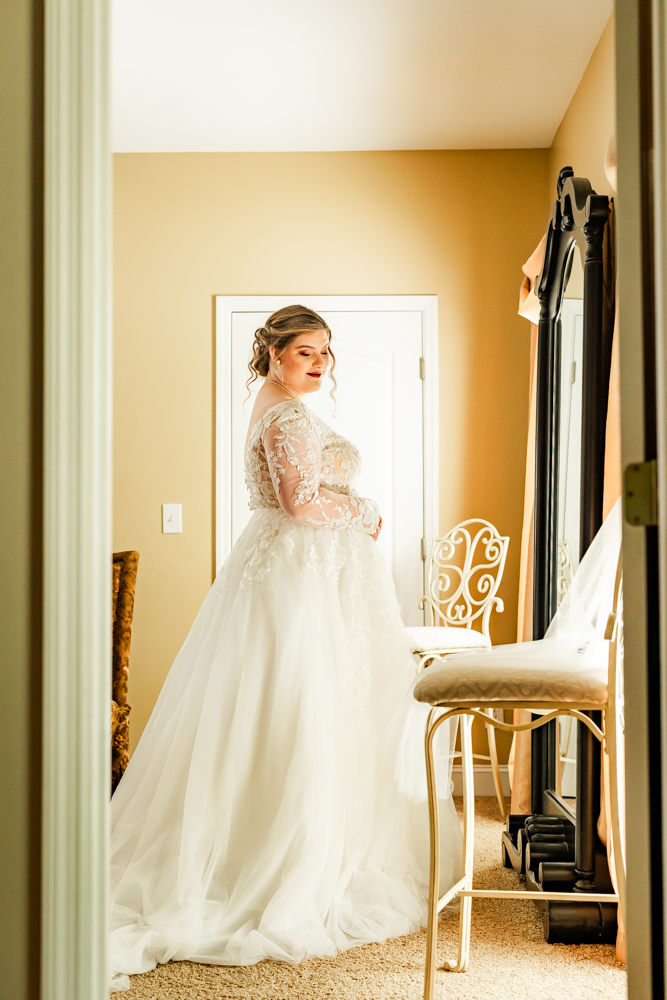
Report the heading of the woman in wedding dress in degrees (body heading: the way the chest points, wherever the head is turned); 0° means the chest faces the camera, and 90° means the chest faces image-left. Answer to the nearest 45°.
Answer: approximately 270°

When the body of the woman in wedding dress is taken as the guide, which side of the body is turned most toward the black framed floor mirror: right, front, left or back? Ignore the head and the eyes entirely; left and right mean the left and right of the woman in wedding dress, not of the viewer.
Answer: front

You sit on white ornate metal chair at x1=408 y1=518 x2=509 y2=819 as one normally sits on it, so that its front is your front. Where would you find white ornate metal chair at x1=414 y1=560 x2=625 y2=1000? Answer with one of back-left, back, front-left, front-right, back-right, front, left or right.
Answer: front-left

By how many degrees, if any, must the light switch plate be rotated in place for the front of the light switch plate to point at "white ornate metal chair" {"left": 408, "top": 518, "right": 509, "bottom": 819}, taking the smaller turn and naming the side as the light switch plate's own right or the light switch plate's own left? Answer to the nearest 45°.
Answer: approximately 90° to the light switch plate's own left

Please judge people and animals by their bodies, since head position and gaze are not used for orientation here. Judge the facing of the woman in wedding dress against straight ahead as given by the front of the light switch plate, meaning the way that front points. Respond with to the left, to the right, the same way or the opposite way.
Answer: to the left

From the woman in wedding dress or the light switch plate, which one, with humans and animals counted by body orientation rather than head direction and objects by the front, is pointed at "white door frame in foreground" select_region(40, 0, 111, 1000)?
the light switch plate

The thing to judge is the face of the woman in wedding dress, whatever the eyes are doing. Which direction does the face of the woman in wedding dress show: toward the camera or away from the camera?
toward the camera

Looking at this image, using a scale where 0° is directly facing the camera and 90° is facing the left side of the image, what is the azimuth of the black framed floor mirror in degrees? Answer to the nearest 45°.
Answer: approximately 90°

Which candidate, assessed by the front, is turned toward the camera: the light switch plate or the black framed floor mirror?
the light switch plate

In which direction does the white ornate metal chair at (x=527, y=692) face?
to the viewer's left

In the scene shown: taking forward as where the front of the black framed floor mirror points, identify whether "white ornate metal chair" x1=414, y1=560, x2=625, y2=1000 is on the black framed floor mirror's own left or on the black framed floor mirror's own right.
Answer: on the black framed floor mirror's own left

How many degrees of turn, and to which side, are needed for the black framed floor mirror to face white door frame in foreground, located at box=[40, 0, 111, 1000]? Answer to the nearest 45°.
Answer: approximately 90° to its left

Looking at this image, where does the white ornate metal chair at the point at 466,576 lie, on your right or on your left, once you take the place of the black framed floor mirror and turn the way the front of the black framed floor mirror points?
on your right

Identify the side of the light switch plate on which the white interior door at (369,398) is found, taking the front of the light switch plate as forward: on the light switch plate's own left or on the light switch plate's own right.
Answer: on the light switch plate's own left

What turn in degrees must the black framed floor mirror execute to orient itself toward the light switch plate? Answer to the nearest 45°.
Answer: approximately 45° to its right

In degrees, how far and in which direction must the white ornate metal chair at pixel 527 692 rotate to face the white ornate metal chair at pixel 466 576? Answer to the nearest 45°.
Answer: approximately 90° to its right

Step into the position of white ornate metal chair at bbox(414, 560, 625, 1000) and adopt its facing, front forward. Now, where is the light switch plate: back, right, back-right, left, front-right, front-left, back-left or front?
front-right

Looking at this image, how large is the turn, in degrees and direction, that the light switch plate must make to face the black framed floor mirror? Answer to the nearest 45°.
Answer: approximately 45° to its left
